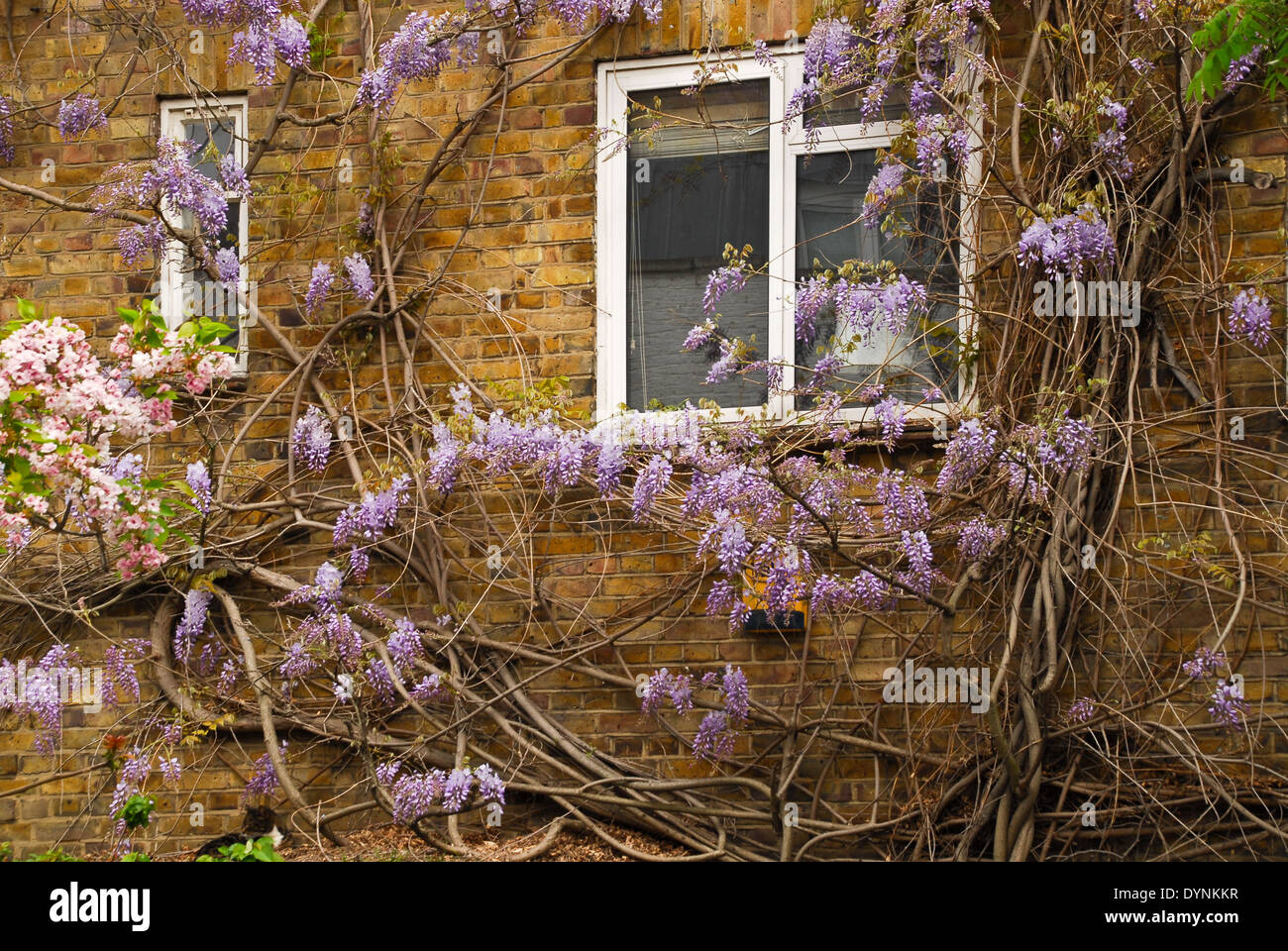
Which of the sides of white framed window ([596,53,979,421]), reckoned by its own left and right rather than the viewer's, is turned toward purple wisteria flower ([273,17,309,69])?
right

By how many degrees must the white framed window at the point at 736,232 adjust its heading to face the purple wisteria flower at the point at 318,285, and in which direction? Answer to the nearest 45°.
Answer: approximately 90° to its right

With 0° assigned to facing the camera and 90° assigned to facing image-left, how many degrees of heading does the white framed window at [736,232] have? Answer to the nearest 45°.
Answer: approximately 0°

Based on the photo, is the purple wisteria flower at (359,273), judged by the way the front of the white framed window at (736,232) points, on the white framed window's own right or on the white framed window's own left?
on the white framed window's own right

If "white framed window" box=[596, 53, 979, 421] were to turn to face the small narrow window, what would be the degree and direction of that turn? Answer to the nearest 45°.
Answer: approximately 90° to its right
